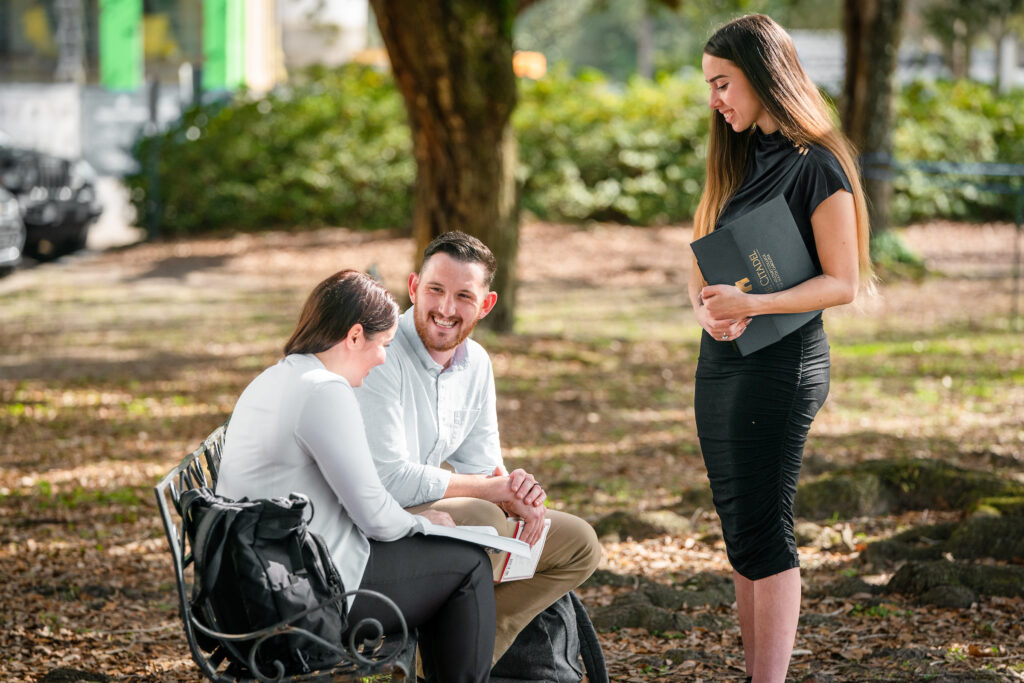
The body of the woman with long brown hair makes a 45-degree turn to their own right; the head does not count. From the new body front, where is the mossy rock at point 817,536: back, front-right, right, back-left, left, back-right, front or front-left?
right

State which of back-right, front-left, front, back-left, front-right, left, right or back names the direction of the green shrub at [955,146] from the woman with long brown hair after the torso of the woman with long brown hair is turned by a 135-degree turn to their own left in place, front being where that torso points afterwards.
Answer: left

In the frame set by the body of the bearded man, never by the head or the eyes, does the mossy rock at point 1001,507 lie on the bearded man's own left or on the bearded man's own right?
on the bearded man's own left

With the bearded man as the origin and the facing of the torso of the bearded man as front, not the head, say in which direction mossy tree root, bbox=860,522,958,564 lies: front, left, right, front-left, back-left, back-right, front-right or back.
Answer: left

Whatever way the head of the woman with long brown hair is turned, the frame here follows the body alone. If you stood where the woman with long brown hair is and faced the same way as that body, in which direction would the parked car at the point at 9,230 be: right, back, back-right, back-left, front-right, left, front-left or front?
right

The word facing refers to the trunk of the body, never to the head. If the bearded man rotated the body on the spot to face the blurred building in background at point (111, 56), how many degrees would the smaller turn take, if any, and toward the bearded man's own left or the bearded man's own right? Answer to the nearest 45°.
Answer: approximately 135° to the bearded man's own left

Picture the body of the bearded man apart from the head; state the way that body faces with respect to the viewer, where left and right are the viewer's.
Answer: facing the viewer and to the right of the viewer

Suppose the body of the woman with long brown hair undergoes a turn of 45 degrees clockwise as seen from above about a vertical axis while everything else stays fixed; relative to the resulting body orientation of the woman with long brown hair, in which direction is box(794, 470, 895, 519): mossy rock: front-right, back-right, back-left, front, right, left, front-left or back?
right

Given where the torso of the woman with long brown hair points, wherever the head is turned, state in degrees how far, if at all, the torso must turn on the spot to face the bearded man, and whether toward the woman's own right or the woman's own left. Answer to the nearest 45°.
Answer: approximately 45° to the woman's own right

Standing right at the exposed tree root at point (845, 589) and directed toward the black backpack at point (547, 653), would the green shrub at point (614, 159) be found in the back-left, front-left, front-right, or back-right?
back-right

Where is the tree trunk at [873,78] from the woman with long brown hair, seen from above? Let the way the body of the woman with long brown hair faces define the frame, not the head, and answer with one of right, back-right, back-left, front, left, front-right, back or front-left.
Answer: back-right

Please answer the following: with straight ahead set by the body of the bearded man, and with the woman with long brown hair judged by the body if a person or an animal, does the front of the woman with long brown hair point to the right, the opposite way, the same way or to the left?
to the right

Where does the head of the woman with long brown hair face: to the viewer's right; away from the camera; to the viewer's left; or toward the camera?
to the viewer's left

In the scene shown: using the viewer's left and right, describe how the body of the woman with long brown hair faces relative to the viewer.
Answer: facing the viewer and to the left of the viewer

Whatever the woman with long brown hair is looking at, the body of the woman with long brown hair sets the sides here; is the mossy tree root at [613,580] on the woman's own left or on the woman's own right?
on the woman's own right

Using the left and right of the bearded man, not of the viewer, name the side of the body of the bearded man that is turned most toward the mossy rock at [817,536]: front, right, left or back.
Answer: left

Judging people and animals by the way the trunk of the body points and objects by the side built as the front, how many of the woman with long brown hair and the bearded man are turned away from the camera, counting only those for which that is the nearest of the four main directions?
0
